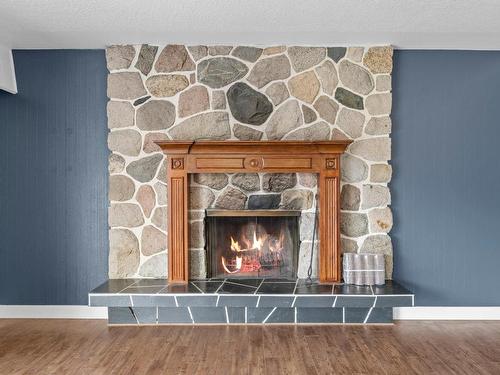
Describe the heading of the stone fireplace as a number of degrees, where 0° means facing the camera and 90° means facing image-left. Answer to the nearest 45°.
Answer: approximately 0°
